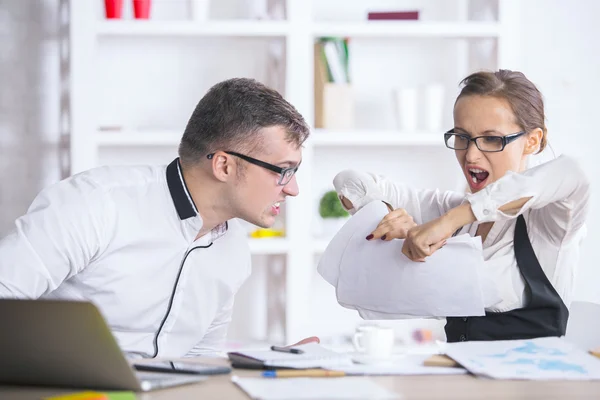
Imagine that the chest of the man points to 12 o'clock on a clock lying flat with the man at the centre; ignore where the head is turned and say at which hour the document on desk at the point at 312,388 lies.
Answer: The document on desk is roughly at 1 o'clock from the man.

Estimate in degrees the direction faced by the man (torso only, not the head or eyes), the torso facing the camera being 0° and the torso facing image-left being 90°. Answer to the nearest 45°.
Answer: approximately 315°

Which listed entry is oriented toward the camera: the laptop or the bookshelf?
the bookshelf

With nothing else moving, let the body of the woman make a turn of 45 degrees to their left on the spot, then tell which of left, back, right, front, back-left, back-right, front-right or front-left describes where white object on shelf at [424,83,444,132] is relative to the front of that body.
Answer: back

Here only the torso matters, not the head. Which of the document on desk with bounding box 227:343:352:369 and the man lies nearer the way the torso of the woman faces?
the document on desk

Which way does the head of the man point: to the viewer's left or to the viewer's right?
to the viewer's right

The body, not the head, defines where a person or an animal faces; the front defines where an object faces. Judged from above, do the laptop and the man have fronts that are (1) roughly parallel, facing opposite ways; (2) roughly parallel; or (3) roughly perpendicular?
roughly perpendicular

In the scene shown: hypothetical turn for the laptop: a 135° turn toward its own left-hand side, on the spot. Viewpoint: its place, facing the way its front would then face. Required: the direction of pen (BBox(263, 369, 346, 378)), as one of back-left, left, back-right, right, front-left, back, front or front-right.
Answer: back

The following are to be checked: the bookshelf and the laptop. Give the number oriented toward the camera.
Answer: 1

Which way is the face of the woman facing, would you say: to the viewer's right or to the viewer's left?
to the viewer's left

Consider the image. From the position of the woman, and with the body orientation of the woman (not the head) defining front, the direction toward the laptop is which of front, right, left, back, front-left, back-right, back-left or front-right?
front

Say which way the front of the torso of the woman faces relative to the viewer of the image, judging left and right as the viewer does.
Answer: facing the viewer and to the left of the viewer

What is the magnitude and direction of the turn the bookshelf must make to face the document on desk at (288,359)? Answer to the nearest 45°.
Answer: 0° — it already faces it

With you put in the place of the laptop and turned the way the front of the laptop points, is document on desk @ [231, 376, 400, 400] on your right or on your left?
on your right

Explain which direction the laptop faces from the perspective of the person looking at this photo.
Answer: facing away from the viewer and to the right of the viewer

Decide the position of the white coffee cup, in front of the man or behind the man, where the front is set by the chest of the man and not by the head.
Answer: in front

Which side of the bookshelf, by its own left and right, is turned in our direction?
front

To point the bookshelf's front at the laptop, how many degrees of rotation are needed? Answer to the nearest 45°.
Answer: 0° — it already faces it

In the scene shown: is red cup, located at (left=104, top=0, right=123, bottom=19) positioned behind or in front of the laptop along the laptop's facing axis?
in front

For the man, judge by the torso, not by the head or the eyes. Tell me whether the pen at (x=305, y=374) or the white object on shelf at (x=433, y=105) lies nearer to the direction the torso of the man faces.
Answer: the pen

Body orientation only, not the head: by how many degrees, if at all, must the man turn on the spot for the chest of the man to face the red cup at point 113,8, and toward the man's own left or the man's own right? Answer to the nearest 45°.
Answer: approximately 135° to the man's own left
